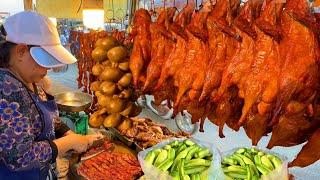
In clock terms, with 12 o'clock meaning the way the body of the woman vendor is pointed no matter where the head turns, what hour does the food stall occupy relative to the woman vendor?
The food stall is roughly at 1 o'clock from the woman vendor.

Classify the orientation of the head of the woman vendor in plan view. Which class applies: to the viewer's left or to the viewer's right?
to the viewer's right

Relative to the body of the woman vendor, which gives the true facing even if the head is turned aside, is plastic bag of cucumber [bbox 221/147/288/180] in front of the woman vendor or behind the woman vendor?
in front

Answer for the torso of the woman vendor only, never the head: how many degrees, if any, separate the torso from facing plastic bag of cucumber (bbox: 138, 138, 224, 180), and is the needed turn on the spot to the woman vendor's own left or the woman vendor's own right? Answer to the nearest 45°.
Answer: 0° — they already face it

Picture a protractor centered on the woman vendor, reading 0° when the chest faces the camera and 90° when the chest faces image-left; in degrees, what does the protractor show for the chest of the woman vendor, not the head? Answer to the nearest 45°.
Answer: approximately 270°
